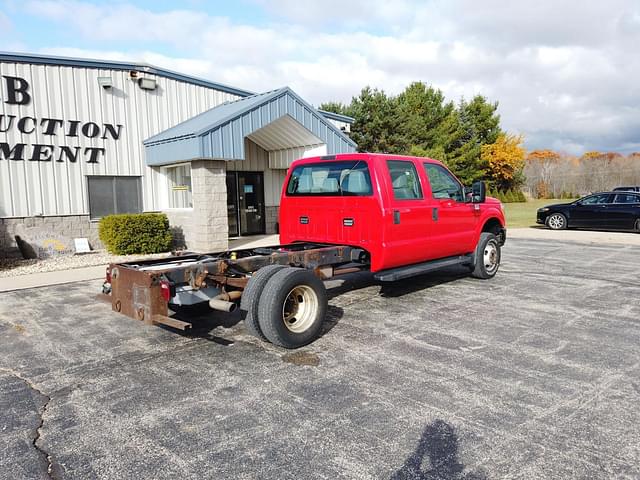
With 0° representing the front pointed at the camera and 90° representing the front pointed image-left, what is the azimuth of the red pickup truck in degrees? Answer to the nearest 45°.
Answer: approximately 225°

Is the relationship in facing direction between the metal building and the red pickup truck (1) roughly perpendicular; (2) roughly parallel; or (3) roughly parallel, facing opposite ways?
roughly perpendicular

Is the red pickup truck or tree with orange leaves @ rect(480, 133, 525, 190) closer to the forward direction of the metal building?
the red pickup truck

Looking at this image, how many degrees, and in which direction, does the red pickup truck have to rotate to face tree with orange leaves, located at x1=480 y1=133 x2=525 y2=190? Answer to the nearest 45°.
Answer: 0° — it already faces it

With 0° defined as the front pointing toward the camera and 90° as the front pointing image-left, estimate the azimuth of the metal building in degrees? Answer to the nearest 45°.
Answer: approximately 315°

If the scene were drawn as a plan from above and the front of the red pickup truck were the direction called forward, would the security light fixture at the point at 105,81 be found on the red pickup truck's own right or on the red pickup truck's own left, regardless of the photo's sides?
on the red pickup truck's own left

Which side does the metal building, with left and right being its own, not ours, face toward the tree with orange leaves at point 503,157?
left
